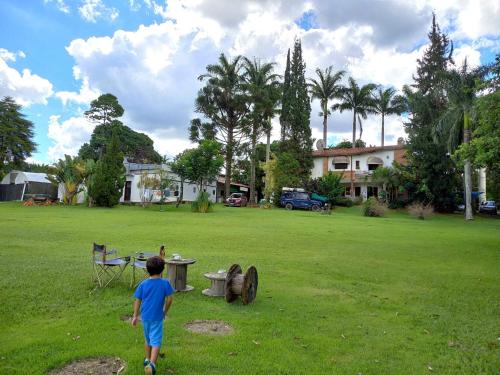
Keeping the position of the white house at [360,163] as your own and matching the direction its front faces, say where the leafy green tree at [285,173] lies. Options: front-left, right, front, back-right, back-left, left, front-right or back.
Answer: front-right

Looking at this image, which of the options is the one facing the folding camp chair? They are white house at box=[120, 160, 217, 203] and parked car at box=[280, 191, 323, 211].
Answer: the white house

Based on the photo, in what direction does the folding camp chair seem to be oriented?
to the viewer's right

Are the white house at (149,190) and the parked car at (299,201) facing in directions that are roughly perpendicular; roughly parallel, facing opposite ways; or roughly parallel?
roughly perpendicular

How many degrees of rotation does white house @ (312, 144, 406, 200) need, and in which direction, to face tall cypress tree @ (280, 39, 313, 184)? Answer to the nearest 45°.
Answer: approximately 45° to its right

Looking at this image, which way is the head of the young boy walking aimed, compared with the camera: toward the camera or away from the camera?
away from the camera

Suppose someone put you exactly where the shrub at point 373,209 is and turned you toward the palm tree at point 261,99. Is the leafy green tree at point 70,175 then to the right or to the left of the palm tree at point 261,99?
left

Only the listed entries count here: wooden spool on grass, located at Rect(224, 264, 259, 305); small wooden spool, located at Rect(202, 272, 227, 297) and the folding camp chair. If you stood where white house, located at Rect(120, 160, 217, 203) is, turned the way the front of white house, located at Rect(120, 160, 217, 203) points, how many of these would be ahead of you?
3
